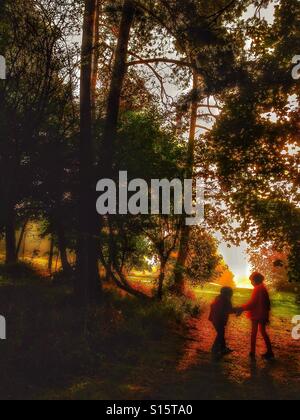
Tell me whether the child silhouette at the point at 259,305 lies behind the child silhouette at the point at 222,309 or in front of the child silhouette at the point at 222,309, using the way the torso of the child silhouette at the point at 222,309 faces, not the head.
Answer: in front

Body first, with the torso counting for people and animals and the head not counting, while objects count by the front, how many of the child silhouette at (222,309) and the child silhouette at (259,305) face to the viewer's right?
1

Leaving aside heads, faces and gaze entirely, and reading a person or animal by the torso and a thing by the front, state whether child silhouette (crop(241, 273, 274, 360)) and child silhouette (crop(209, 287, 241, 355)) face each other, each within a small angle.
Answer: yes

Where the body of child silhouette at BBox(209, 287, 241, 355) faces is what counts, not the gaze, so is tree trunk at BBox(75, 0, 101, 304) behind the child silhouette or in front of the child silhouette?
behind

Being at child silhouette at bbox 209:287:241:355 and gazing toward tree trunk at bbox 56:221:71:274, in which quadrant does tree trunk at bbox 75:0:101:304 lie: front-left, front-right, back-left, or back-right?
front-left

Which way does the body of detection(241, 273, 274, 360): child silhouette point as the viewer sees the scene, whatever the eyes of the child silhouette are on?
to the viewer's left

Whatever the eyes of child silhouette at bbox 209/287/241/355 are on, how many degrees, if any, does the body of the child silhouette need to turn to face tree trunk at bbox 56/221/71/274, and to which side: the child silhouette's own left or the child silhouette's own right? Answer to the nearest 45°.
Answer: approximately 135° to the child silhouette's own left

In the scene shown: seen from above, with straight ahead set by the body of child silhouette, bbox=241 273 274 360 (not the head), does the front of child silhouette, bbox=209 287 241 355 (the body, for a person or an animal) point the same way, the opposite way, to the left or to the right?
the opposite way

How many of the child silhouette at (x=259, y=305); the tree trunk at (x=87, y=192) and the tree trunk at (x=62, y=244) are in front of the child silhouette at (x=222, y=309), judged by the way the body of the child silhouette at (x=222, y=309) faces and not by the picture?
1

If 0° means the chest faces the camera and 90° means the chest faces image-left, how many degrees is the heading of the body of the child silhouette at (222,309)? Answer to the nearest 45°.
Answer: approximately 270°

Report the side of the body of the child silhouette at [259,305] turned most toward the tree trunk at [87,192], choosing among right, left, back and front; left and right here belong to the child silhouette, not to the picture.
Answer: front

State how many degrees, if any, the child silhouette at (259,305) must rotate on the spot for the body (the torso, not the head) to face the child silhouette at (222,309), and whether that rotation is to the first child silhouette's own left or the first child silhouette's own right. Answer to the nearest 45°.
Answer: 0° — they already face them
